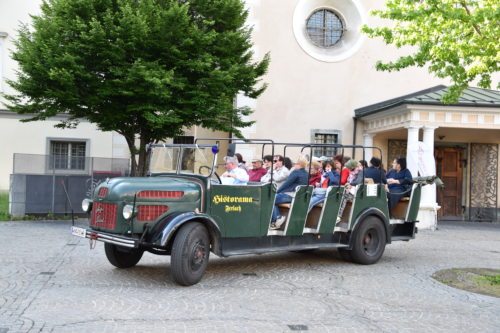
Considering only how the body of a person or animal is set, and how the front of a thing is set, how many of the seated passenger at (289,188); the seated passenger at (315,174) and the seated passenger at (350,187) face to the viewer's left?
3

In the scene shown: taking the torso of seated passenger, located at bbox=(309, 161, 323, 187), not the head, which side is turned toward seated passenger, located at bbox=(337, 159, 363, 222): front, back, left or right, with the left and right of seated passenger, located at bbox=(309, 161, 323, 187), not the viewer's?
back

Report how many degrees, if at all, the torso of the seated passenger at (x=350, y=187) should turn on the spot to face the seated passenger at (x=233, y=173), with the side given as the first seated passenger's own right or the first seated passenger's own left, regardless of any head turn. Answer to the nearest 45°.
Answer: approximately 45° to the first seated passenger's own left

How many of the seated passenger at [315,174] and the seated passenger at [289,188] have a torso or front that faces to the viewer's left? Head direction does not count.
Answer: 2

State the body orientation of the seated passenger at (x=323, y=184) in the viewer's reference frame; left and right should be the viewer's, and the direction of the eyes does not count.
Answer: facing the viewer and to the left of the viewer

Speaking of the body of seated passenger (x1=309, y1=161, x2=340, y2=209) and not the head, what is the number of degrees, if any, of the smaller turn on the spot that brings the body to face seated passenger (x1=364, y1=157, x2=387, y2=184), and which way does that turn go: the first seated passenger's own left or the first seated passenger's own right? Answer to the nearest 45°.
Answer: approximately 180°

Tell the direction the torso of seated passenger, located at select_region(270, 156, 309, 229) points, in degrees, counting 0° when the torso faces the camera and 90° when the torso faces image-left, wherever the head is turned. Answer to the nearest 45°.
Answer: approximately 90°

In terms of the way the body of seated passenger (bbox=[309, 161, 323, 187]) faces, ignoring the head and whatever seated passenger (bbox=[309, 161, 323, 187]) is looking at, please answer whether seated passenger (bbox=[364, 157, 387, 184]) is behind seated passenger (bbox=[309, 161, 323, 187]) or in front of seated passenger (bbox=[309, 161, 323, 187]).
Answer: behind

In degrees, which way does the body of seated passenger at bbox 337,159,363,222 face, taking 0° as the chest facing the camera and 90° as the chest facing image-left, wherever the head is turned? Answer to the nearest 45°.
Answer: approximately 90°

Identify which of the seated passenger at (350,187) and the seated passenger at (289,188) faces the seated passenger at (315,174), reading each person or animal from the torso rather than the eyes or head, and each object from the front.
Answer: the seated passenger at (350,187)

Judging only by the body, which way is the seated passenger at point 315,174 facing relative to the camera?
to the viewer's left
